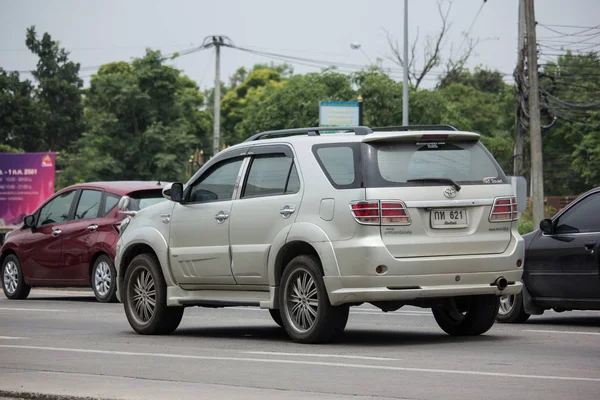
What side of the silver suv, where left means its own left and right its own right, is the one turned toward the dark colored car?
right

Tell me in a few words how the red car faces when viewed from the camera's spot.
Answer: facing away from the viewer and to the left of the viewer

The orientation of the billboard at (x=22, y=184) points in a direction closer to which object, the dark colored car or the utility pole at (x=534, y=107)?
the dark colored car

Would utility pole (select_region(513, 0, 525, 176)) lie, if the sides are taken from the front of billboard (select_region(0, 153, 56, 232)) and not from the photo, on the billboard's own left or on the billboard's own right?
on the billboard's own left

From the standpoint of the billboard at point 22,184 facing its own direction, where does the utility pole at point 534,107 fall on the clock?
The utility pole is roughly at 10 o'clock from the billboard.

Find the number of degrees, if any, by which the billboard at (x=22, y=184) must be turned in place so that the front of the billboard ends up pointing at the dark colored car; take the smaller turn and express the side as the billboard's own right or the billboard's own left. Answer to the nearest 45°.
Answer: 0° — it already faces it

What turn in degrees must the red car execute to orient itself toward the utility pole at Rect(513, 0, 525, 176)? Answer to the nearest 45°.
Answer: approximately 90° to its right

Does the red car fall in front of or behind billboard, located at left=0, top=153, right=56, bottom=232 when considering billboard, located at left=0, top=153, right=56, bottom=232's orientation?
in front

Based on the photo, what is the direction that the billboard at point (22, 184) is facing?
toward the camera

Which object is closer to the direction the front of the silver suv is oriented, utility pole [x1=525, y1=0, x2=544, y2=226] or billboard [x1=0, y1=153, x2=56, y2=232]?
the billboard

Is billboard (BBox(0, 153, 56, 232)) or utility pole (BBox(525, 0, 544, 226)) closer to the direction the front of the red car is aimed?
the billboard

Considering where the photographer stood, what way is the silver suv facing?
facing away from the viewer and to the left of the viewer

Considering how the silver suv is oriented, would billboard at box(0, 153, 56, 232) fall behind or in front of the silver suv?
in front
